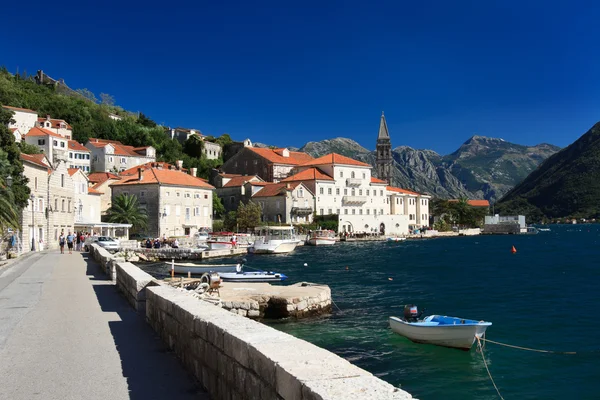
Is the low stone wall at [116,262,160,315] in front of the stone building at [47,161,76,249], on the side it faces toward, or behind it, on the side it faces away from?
in front

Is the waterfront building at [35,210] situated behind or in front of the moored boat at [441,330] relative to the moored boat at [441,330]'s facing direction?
behind

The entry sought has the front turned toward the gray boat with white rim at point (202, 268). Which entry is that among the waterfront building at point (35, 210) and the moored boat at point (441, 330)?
the waterfront building

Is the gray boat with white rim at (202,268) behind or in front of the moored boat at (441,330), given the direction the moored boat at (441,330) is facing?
behind

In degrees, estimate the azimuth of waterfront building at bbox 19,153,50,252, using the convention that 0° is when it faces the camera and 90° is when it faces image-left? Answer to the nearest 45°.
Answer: approximately 315°

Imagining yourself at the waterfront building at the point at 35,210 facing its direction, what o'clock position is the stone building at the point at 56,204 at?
The stone building is roughly at 8 o'clock from the waterfront building.

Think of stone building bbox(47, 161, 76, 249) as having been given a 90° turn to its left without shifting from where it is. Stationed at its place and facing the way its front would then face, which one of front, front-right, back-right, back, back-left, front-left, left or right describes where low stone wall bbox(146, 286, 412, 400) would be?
back-right

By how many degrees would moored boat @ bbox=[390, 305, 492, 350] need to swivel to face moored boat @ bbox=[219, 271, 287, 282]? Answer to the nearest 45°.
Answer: approximately 180°

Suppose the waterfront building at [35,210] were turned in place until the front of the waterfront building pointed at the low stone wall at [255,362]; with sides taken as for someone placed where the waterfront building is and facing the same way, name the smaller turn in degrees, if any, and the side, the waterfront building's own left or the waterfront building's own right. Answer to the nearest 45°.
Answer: approximately 45° to the waterfront building's own right

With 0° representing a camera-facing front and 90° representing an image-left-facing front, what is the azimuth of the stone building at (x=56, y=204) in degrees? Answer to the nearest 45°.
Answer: approximately 315°

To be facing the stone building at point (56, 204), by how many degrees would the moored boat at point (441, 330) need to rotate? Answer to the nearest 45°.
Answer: approximately 180°

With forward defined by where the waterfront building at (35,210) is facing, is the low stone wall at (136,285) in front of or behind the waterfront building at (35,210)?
in front
